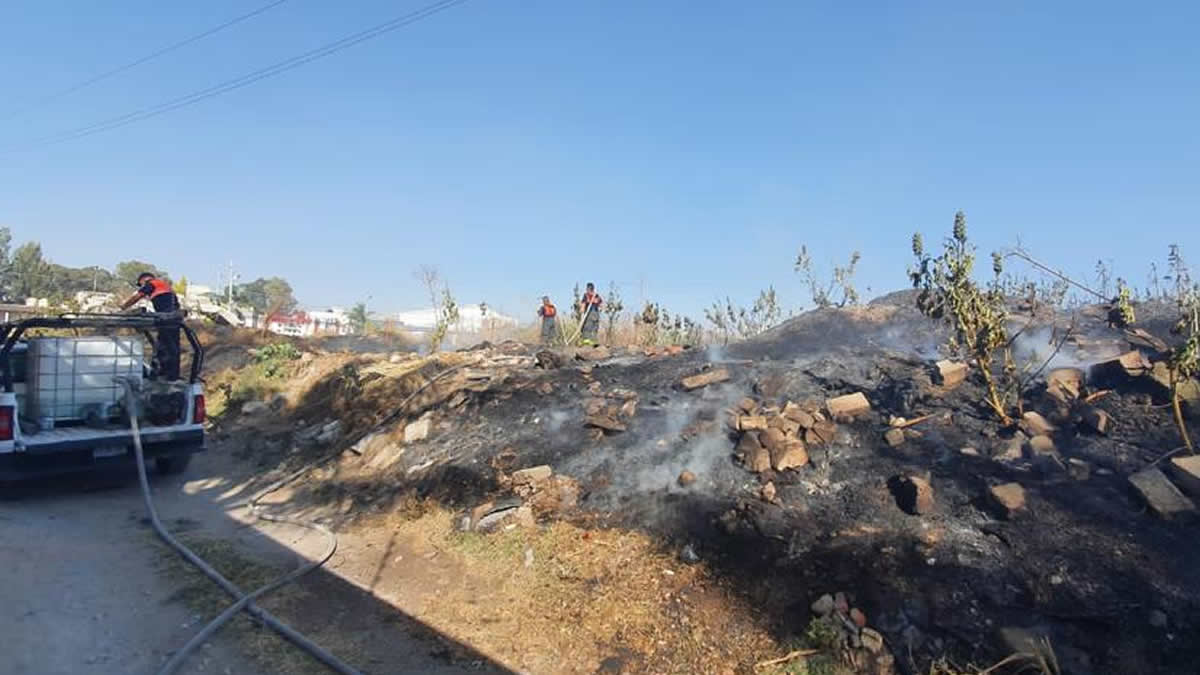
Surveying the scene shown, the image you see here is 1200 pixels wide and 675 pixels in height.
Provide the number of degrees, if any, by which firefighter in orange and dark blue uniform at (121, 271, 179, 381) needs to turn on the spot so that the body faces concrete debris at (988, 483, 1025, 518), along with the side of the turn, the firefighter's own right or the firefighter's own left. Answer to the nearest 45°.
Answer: approximately 135° to the firefighter's own left

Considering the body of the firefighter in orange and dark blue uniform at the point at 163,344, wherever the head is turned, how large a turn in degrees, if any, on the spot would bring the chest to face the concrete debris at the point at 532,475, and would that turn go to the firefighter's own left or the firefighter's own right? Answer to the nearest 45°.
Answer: approximately 135° to the firefighter's own left

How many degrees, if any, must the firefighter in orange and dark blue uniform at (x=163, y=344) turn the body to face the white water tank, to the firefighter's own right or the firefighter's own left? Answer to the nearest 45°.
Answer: approximately 45° to the firefighter's own left

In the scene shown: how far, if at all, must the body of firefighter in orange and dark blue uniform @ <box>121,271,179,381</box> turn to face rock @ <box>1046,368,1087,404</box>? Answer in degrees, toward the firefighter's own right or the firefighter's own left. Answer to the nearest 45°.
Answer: approximately 135° to the firefighter's own left

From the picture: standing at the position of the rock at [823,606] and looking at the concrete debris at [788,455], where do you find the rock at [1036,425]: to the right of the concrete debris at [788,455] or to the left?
right

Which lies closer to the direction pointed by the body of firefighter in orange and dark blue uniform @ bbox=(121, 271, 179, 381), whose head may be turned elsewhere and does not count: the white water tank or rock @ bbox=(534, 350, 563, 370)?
the white water tank

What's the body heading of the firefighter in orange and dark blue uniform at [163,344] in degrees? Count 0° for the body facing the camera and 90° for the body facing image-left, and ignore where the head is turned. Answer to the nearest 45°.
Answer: approximately 90°

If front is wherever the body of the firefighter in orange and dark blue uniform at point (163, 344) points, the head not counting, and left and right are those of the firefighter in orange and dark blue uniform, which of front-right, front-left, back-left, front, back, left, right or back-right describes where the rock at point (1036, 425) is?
back-left

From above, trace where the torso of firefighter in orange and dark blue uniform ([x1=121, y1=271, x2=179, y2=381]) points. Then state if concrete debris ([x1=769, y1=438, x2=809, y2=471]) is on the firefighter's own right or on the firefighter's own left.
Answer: on the firefighter's own left

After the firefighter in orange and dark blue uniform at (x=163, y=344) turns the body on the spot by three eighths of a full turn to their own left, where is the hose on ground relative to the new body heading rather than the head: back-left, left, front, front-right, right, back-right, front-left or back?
front-right

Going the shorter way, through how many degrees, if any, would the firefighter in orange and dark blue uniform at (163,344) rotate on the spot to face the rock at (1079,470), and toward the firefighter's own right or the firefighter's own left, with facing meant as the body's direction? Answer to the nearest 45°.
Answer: approximately 135° to the firefighter's own left

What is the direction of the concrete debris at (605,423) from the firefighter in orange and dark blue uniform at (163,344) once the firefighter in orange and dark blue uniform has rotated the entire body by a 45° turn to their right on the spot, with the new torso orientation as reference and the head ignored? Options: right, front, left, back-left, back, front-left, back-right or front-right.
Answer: back
